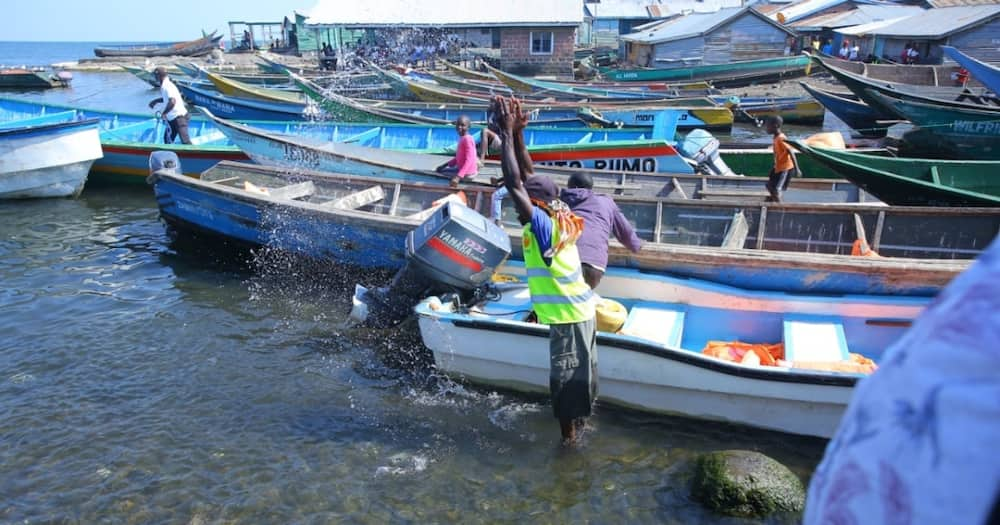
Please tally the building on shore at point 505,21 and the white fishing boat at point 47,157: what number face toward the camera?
1

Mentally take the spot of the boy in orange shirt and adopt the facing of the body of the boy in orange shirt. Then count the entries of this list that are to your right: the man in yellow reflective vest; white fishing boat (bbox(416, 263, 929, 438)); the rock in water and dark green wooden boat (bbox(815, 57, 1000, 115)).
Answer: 1

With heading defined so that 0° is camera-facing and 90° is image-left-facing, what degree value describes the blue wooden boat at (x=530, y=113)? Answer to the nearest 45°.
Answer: approximately 90°

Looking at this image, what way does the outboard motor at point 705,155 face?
to the viewer's left

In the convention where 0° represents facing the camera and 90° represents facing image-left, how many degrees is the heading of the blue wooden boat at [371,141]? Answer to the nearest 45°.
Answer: approximately 90°

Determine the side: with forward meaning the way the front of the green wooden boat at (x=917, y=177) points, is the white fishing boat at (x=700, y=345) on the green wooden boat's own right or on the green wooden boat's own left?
on the green wooden boat's own left

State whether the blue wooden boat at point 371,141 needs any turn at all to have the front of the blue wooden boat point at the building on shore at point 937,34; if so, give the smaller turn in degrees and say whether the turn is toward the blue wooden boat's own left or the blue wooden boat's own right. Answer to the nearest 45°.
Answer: approximately 135° to the blue wooden boat's own right

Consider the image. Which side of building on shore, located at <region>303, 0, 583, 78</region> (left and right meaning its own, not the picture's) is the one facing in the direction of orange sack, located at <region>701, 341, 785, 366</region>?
front

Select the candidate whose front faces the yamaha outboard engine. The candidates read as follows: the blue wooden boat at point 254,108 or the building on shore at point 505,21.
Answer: the building on shore

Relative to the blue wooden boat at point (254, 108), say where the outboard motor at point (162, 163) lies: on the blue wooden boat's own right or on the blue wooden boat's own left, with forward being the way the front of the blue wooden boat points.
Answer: on the blue wooden boat's own left
